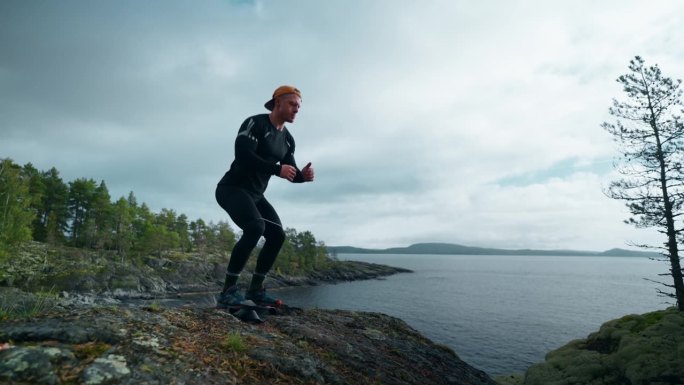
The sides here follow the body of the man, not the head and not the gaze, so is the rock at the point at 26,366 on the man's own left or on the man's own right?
on the man's own right

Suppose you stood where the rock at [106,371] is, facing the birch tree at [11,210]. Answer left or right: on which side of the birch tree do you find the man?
right

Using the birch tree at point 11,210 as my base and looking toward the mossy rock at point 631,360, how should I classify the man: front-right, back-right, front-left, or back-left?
front-right

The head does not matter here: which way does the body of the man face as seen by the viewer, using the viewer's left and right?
facing the viewer and to the right of the viewer

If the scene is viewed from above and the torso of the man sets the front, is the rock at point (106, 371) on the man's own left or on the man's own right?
on the man's own right

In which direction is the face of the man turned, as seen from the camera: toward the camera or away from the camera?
toward the camera

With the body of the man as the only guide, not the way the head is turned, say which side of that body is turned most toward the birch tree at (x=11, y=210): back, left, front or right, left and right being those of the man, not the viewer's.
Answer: back
